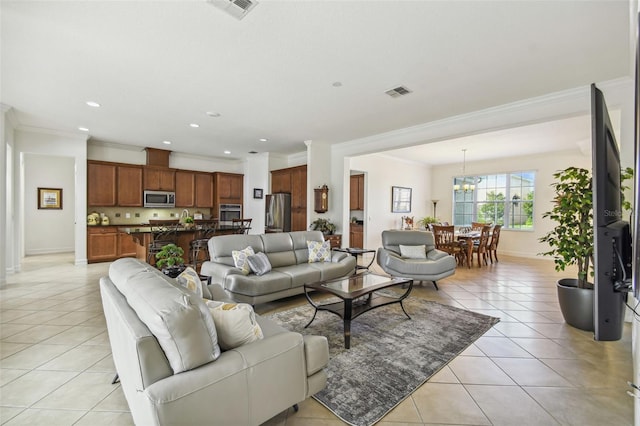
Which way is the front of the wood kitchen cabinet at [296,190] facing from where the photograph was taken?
facing the viewer and to the left of the viewer

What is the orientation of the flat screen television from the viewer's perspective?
to the viewer's left

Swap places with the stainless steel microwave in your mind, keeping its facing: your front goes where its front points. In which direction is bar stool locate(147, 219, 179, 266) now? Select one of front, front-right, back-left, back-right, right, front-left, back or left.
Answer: front

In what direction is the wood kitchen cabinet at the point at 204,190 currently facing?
toward the camera

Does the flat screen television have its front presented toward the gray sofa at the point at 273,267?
yes

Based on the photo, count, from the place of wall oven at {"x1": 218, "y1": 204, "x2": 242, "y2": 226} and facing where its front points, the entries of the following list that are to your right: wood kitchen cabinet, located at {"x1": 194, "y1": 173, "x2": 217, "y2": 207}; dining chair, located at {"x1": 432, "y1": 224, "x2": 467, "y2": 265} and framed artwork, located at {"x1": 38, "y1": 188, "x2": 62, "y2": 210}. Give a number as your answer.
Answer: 2

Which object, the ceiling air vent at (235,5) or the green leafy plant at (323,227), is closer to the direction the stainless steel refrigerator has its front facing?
the ceiling air vent

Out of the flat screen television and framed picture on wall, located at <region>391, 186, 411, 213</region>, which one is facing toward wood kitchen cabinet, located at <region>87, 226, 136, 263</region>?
the flat screen television

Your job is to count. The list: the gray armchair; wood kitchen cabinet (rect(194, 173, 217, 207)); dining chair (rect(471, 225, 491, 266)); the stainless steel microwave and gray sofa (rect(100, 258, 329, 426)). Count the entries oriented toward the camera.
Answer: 3

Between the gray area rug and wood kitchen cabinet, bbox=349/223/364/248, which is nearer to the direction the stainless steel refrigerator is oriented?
the gray area rug

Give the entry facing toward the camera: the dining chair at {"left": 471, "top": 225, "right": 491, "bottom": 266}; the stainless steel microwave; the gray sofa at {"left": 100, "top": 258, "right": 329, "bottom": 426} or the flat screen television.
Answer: the stainless steel microwave

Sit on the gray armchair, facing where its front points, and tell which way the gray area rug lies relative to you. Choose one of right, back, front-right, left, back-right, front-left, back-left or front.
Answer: front

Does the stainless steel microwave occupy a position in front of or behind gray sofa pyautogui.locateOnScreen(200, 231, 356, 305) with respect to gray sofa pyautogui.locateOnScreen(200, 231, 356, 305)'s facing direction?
behind

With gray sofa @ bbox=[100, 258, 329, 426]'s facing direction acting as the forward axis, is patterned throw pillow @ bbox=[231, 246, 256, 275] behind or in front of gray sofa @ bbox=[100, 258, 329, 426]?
in front

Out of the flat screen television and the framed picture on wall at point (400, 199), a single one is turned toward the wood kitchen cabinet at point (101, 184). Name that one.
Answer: the flat screen television

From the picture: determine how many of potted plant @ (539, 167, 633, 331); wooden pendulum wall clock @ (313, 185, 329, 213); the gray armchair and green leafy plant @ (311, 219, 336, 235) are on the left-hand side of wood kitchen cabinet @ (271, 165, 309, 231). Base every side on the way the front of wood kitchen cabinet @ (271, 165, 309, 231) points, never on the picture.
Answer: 4

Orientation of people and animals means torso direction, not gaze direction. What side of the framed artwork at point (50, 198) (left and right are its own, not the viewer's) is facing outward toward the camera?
front

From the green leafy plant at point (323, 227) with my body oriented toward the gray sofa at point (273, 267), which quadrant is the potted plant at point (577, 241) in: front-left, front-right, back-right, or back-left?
front-left

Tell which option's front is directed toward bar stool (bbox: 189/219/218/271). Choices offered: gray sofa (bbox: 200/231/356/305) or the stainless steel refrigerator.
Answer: the stainless steel refrigerator

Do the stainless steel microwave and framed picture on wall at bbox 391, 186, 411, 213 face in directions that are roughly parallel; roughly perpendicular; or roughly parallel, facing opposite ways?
roughly parallel

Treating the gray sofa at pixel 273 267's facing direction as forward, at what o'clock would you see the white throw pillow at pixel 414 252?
The white throw pillow is roughly at 10 o'clock from the gray sofa.
